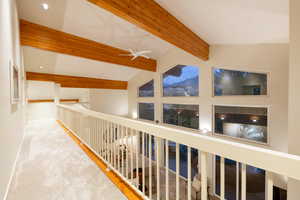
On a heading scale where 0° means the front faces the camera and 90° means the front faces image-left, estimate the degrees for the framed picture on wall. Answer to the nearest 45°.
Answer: approximately 270°

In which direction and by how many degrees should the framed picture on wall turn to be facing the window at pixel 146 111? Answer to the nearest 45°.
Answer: approximately 45° to its left

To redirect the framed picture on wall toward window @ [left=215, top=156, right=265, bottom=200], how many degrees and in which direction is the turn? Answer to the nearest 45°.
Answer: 0° — it already faces it

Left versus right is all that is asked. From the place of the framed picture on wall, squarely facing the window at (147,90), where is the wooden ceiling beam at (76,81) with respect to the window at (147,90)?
left

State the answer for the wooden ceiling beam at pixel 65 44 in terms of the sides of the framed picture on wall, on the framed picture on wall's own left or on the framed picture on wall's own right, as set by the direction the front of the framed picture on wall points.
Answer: on the framed picture on wall's own left

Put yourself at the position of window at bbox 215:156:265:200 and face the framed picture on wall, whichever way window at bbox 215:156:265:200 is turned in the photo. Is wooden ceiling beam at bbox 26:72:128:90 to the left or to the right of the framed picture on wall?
right

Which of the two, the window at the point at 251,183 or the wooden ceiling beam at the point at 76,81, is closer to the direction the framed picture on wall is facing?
the window

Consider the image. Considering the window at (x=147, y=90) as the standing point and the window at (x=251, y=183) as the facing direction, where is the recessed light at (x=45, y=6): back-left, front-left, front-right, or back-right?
front-right
